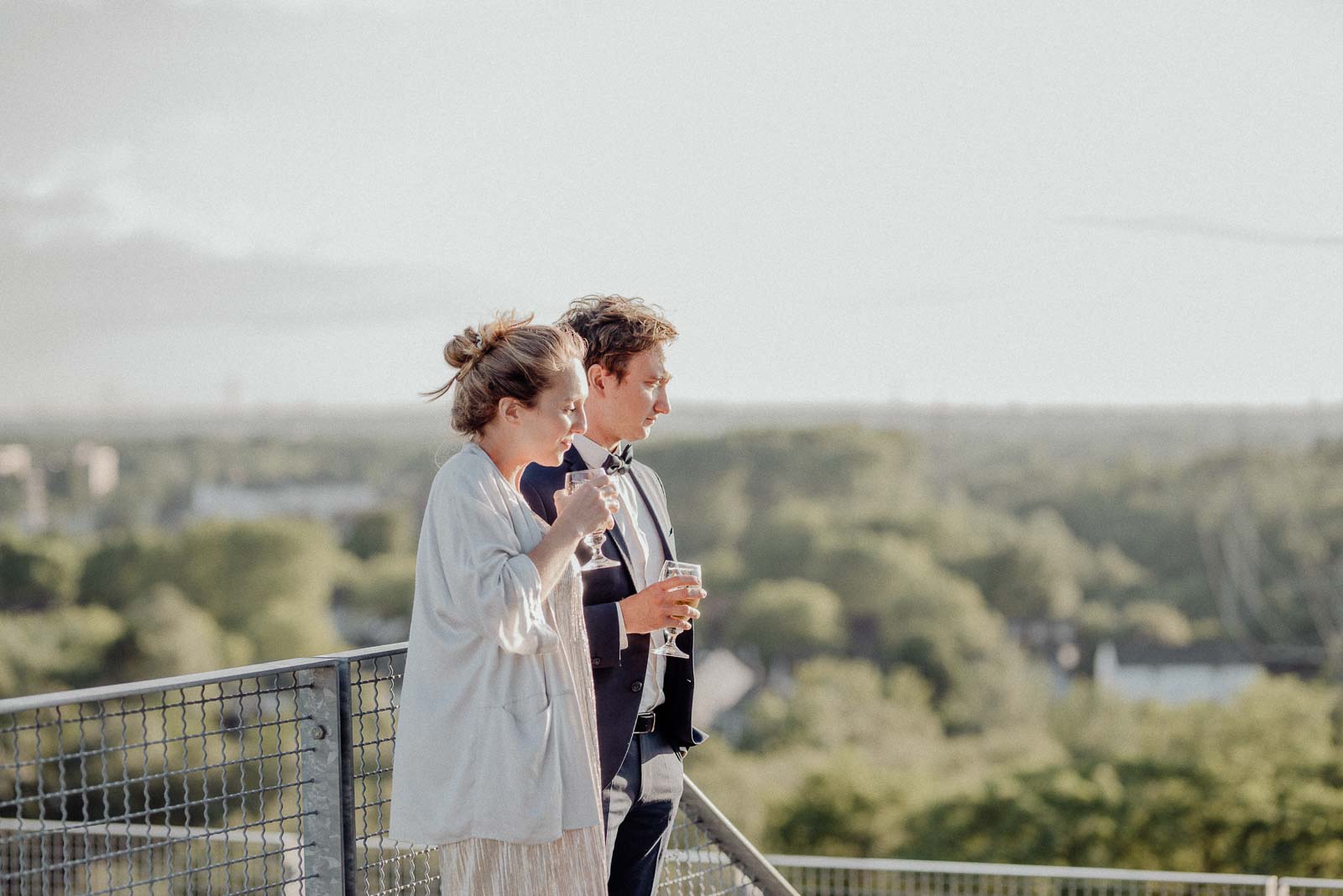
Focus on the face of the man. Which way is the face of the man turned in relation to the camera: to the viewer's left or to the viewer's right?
to the viewer's right

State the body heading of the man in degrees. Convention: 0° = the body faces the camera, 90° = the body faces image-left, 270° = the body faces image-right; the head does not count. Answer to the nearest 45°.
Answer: approximately 315°

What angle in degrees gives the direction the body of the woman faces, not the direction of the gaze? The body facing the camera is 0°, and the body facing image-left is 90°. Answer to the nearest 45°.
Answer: approximately 270°

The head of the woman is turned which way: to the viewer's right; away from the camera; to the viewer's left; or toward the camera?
to the viewer's right

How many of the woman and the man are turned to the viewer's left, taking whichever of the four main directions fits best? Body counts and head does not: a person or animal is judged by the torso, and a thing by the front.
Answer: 0
